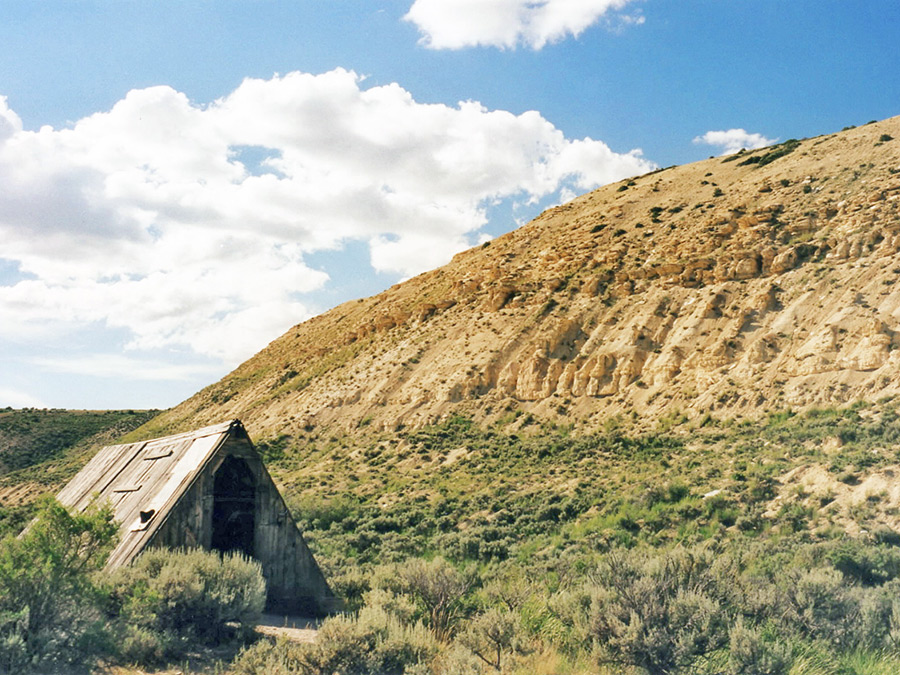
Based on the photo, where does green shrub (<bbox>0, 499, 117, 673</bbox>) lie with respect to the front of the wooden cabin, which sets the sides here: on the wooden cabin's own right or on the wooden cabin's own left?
on the wooden cabin's own right

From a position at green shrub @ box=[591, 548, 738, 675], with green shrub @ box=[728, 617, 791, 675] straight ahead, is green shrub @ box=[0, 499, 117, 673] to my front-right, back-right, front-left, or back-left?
back-right

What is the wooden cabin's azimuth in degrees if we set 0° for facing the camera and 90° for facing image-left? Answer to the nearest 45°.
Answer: approximately 315°

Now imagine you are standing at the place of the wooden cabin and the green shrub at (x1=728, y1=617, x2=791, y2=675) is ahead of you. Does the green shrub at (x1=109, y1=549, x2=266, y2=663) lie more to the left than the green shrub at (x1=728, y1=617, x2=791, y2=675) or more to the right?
right

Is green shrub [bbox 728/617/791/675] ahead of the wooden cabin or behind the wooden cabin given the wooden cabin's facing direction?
ahead

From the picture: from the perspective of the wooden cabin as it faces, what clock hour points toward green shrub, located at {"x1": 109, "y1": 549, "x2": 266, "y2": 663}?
The green shrub is roughly at 2 o'clock from the wooden cabin.
